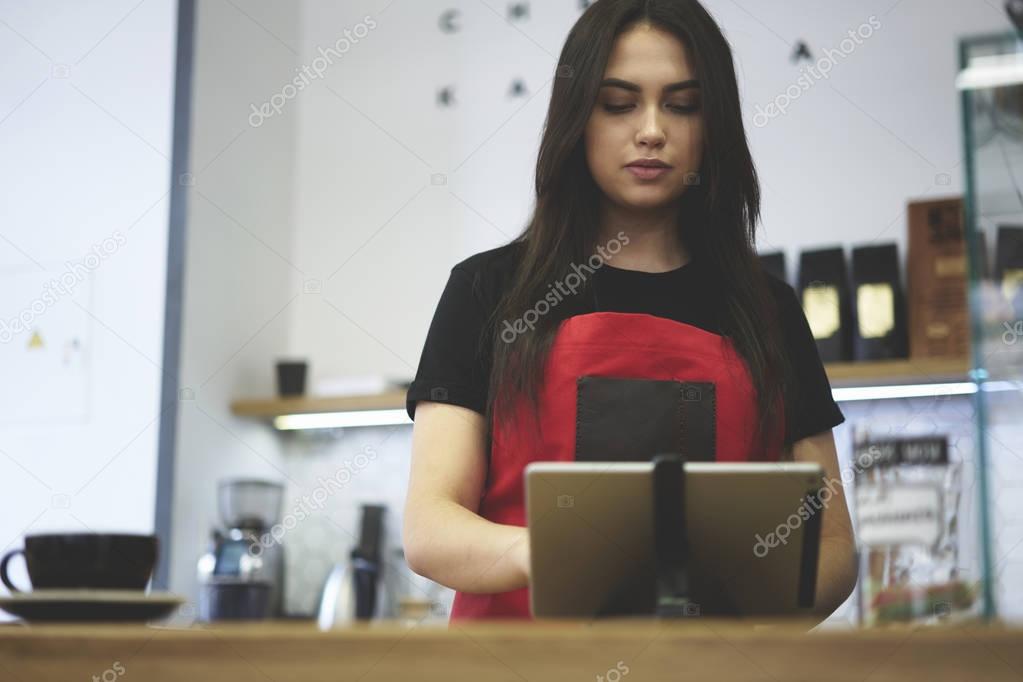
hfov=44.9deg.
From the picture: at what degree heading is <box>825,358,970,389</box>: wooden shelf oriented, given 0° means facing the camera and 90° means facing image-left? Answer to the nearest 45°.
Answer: approximately 0°

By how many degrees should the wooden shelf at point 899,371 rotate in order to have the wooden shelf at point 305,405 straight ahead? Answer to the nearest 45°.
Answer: approximately 90° to its right

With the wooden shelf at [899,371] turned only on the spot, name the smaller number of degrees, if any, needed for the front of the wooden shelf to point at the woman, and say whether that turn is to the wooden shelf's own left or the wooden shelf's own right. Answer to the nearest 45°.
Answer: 0° — it already faces them

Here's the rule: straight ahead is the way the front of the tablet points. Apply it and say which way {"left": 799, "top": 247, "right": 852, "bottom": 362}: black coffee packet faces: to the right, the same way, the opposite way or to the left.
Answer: the opposite way

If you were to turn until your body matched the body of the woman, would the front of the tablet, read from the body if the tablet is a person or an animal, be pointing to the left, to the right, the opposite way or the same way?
the opposite way

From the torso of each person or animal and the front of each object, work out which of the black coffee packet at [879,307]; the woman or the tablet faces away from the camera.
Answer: the tablet

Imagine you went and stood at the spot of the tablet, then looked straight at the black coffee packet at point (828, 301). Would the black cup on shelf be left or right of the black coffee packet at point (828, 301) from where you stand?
left

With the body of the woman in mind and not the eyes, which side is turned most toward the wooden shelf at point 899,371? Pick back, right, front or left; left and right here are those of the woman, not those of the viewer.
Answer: back

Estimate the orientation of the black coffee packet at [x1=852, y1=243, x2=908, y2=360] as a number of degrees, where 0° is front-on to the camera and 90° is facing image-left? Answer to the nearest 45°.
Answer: approximately 0°

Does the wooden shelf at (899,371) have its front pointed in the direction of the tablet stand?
yes
